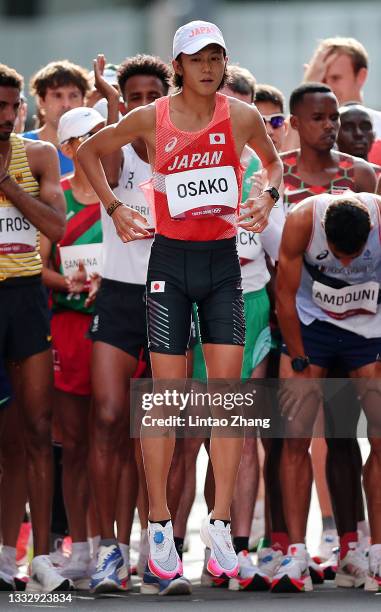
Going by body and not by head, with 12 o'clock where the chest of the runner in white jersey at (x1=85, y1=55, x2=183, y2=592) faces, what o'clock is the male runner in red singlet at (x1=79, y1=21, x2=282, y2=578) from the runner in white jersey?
The male runner in red singlet is roughly at 11 o'clock from the runner in white jersey.

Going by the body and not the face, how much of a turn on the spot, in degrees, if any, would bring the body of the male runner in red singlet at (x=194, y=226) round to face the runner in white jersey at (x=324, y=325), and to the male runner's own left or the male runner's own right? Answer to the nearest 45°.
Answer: approximately 135° to the male runner's own left

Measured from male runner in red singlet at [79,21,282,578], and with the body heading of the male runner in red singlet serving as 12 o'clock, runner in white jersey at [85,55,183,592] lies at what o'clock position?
The runner in white jersey is roughly at 5 o'clock from the male runner in red singlet.

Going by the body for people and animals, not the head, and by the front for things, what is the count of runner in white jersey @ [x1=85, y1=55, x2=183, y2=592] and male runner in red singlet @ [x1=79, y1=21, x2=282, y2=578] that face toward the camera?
2

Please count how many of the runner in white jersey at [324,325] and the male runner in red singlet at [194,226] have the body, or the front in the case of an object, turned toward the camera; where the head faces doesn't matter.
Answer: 2

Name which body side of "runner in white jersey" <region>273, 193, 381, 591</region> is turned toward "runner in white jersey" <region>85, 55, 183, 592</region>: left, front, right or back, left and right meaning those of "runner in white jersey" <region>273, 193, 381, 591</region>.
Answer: right

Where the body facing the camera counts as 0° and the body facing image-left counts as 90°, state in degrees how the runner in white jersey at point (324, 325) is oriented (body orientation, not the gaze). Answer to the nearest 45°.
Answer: approximately 0°
